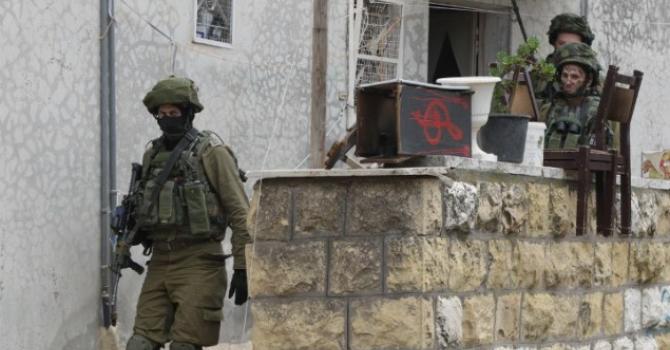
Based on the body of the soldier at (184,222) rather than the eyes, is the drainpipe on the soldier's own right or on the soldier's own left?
on the soldier's own right

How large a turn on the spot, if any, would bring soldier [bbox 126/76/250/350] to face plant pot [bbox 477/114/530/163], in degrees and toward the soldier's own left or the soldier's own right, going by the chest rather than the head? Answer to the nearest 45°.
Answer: approximately 90° to the soldier's own left

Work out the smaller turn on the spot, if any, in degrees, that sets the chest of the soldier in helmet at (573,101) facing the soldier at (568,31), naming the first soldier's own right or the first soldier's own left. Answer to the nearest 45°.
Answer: approximately 135° to the first soldier's own right

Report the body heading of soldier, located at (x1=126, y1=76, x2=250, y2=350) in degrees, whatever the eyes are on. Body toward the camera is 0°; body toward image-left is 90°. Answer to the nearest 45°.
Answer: approximately 45°

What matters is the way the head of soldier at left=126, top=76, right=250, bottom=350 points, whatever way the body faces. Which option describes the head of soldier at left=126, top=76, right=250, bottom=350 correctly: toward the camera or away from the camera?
toward the camera

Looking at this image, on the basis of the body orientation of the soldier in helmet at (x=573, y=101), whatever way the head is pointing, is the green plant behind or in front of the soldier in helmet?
in front

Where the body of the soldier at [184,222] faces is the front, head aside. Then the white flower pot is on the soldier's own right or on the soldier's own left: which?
on the soldier's own left

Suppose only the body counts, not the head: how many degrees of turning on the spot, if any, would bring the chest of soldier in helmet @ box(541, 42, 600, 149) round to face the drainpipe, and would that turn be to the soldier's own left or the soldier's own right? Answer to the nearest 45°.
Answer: approximately 45° to the soldier's own right

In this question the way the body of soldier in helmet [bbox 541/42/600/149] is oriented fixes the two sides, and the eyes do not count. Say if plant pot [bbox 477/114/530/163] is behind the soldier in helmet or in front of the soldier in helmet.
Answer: in front

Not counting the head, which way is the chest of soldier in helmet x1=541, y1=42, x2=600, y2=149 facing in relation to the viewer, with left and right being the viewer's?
facing the viewer and to the left of the viewer
